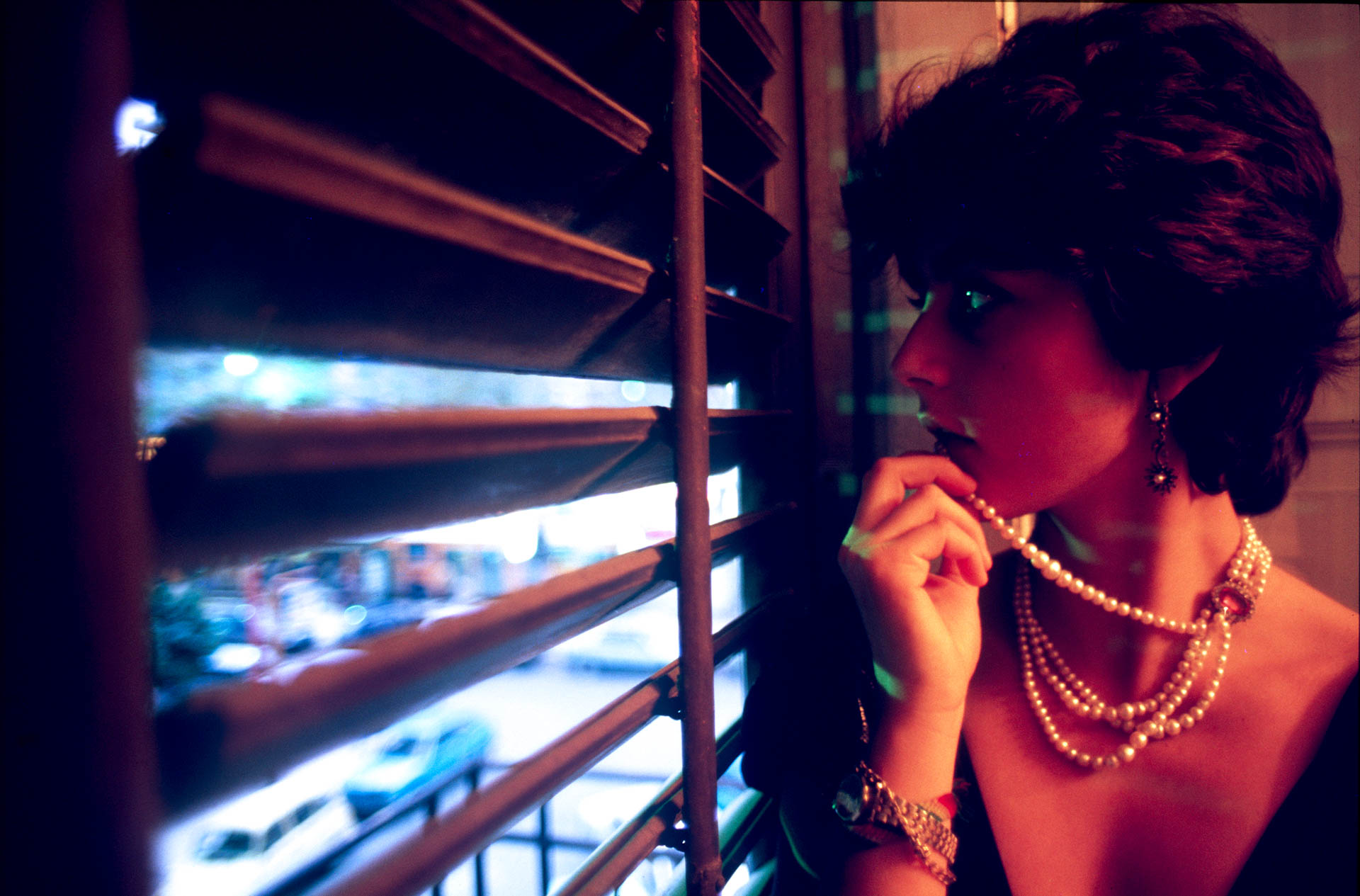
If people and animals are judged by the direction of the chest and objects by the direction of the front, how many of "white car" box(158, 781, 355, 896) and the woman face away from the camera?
0

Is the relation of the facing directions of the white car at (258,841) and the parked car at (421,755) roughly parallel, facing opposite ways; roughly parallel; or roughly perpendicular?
roughly parallel

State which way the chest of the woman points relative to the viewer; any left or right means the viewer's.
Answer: facing the viewer and to the left of the viewer

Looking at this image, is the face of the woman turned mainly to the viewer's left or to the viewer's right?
to the viewer's left

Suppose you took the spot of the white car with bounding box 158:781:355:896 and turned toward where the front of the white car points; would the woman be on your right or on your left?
on your left

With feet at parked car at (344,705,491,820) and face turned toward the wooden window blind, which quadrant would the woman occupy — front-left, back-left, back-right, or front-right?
front-left
